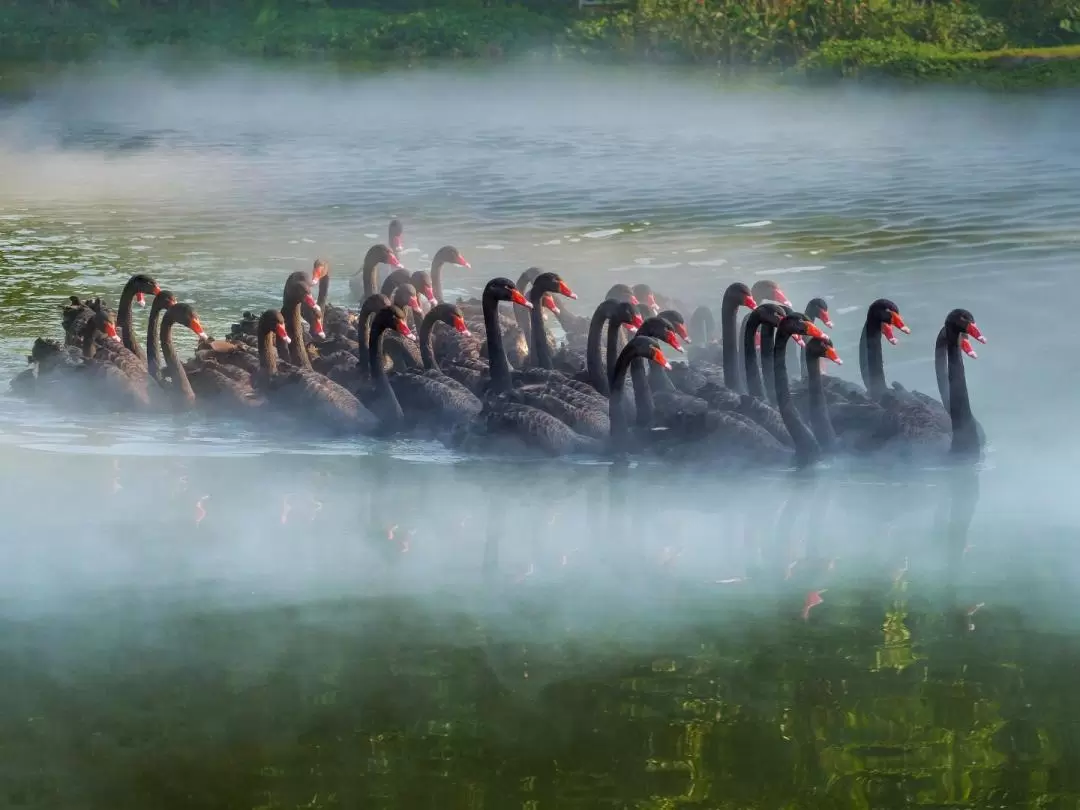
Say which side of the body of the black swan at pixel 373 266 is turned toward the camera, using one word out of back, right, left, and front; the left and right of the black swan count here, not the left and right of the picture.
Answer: right
